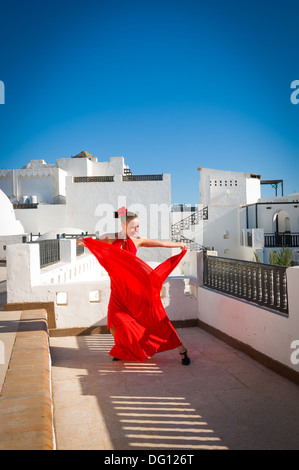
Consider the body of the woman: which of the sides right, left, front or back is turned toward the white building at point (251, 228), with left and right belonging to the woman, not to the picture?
back

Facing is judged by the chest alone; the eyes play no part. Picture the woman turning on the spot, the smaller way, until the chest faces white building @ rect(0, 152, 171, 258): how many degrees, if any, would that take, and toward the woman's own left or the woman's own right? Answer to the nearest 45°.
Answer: approximately 180°

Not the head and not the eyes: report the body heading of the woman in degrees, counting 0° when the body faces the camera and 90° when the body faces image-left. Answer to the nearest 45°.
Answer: approximately 0°
